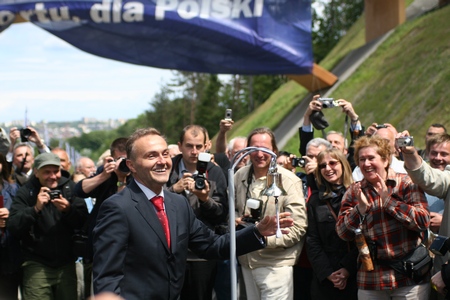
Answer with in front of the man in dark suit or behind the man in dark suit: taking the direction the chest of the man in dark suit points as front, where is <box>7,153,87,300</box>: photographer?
behind

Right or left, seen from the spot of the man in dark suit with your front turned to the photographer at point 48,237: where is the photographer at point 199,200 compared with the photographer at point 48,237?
right

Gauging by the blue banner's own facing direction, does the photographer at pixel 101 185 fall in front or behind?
in front

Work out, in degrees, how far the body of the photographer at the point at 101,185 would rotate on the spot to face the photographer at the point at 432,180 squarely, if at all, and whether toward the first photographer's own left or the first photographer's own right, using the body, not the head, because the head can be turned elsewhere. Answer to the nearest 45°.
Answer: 0° — they already face them

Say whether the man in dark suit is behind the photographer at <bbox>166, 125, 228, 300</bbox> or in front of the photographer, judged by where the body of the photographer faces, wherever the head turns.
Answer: in front

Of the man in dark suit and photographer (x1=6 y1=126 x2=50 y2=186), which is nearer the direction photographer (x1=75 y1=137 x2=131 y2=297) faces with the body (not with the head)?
the man in dark suit

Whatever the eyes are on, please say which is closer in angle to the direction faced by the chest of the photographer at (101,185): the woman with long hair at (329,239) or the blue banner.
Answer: the woman with long hair

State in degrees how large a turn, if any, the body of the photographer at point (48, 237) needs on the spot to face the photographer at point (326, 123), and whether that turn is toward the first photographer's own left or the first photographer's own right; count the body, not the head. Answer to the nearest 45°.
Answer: approximately 90° to the first photographer's own left

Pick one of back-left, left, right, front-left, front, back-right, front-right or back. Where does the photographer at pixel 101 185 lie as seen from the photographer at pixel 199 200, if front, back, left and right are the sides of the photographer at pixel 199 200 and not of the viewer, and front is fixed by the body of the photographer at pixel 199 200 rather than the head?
right

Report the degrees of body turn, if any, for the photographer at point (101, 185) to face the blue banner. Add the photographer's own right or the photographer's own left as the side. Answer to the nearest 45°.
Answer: approximately 135° to the photographer's own left

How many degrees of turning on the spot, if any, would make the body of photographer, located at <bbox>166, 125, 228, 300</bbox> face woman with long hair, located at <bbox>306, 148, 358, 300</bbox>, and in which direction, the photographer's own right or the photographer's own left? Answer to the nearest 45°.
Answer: approximately 90° to the photographer's own left

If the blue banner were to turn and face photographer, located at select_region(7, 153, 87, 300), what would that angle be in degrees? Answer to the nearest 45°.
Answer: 0° — it already faces them

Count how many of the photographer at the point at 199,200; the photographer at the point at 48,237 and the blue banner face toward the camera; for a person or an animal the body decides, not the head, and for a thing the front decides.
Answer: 3
